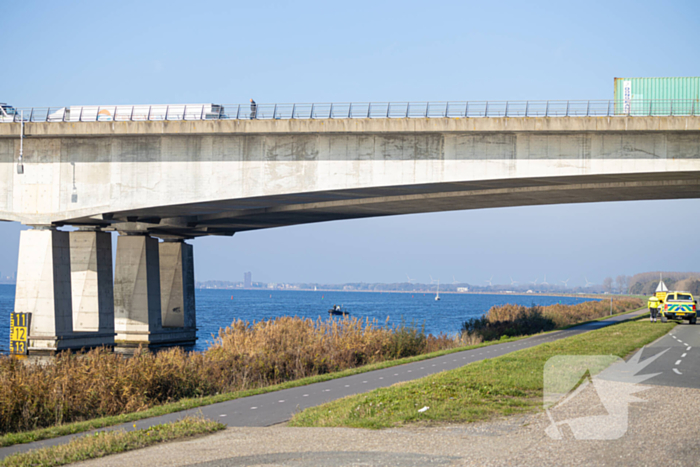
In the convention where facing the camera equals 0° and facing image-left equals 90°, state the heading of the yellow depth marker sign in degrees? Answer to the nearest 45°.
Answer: approximately 0°

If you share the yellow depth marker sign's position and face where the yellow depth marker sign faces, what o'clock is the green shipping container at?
The green shipping container is roughly at 10 o'clock from the yellow depth marker sign.

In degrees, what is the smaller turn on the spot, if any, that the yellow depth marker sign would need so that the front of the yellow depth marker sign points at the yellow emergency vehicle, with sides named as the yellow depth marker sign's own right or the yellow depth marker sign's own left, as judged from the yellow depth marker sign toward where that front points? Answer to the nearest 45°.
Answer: approximately 90° to the yellow depth marker sign's own left
